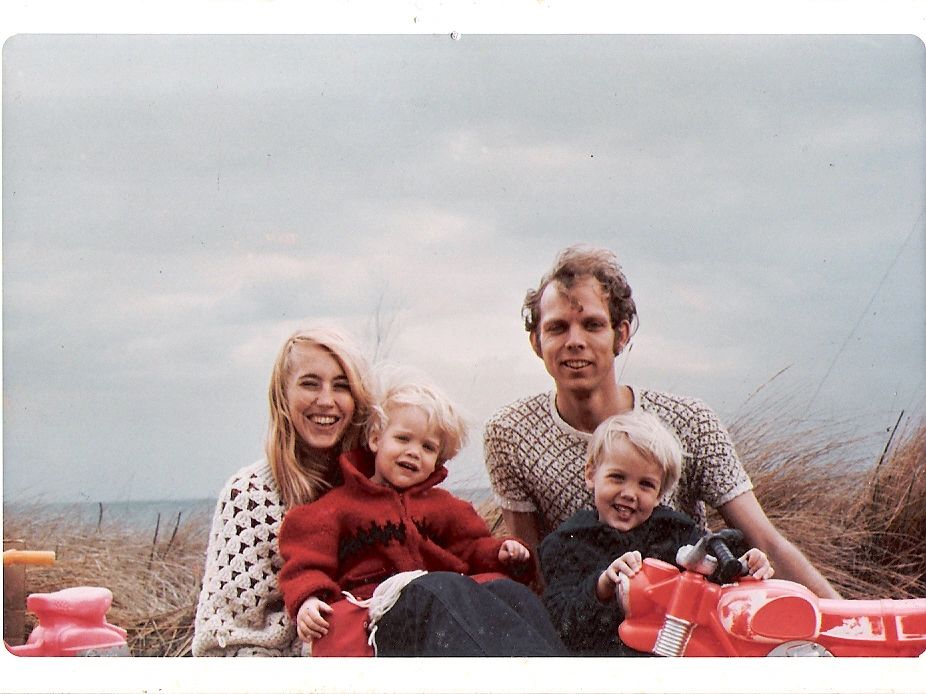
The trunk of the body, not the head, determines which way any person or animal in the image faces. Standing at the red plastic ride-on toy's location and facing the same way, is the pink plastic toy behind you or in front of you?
in front

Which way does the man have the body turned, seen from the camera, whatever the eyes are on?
toward the camera

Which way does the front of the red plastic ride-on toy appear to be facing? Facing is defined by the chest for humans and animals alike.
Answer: to the viewer's left

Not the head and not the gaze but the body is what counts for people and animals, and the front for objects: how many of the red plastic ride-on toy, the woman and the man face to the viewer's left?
1

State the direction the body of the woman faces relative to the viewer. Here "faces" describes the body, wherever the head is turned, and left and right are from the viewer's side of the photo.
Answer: facing the viewer and to the right of the viewer

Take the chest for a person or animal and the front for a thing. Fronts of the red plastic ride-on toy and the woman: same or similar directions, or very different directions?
very different directions

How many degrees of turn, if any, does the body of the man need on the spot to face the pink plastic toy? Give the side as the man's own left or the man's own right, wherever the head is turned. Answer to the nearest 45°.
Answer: approximately 90° to the man's own right

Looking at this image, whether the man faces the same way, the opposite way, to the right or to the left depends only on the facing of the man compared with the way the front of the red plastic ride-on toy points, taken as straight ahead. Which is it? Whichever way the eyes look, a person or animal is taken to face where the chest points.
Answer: to the left

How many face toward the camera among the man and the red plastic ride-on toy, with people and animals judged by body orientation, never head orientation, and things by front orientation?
1

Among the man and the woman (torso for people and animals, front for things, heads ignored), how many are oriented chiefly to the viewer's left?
0

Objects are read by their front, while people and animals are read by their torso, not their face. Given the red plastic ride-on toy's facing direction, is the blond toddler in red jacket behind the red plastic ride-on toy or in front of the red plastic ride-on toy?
in front

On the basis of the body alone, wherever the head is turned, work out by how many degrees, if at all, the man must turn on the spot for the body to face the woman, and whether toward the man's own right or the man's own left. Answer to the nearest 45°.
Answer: approximately 90° to the man's own right

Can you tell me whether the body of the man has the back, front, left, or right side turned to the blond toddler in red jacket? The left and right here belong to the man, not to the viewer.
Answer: right
